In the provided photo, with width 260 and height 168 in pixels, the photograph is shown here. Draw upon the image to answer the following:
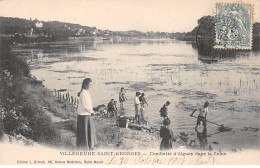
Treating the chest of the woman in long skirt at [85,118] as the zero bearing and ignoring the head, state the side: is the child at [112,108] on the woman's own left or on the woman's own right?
on the woman's own left

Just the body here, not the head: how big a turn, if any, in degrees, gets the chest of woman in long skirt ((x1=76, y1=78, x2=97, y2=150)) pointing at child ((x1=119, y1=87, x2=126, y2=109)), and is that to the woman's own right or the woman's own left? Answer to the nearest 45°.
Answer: approximately 45° to the woman's own left

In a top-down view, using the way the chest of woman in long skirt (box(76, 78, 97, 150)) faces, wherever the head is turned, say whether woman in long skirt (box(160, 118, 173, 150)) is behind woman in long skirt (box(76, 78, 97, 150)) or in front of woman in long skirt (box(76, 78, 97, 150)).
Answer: in front

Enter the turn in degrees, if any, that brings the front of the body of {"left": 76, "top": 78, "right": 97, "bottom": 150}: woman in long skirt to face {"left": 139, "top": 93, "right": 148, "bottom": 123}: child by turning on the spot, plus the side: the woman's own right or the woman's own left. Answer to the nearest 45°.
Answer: approximately 45° to the woman's own left

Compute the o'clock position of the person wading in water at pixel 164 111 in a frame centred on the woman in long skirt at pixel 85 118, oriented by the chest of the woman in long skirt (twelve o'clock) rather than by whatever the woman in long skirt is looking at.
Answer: The person wading in water is roughly at 11 o'clock from the woman in long skirt.

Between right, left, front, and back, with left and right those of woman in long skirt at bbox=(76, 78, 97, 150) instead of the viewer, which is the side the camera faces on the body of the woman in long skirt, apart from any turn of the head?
right
